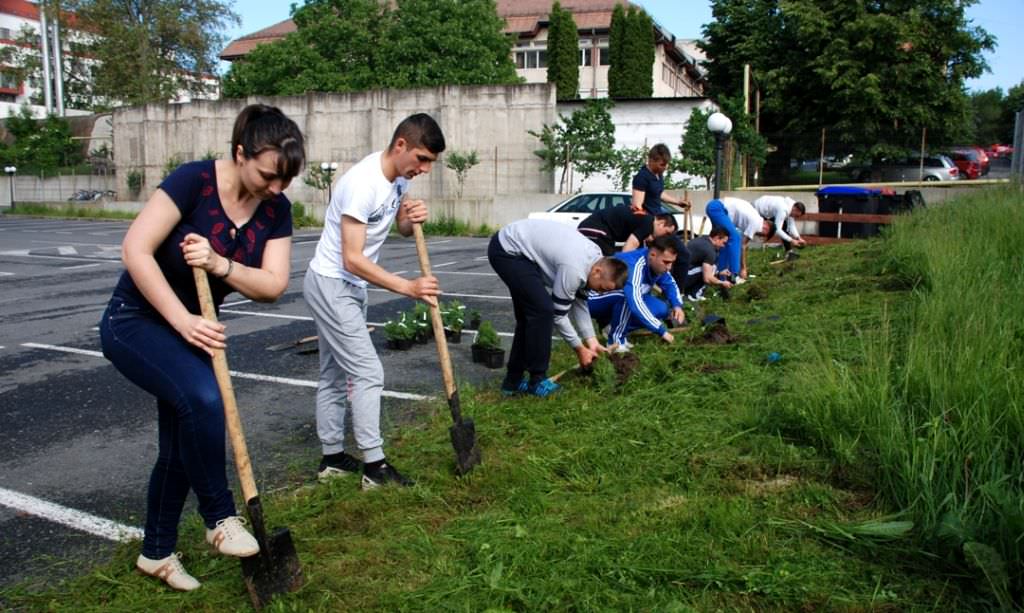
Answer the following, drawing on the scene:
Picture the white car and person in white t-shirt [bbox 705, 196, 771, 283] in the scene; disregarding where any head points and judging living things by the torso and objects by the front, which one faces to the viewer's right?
the person in white t-shirt

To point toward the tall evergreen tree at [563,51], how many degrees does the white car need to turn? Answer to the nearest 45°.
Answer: approximately 90° to its right

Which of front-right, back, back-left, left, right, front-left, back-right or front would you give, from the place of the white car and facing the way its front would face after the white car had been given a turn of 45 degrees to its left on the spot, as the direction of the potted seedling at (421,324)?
front-left

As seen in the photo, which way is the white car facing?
to the viewer's left

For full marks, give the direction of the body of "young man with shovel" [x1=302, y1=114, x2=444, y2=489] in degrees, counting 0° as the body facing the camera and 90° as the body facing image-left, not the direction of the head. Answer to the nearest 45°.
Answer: approximately 270°

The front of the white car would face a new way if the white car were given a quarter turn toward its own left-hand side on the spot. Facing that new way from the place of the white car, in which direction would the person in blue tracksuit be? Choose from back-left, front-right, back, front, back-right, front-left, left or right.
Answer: front

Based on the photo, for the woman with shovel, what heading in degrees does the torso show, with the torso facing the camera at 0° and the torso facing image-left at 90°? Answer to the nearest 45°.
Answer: approximately 315°

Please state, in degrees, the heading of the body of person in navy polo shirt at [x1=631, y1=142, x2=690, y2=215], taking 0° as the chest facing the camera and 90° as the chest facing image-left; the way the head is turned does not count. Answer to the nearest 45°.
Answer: approximately 315°

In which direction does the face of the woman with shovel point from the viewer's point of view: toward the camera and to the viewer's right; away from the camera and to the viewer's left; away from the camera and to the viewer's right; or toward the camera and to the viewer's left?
toward the camera and to the viewer's right

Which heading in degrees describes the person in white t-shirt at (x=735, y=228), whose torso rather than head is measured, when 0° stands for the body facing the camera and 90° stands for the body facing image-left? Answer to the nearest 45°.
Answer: approximately 270°

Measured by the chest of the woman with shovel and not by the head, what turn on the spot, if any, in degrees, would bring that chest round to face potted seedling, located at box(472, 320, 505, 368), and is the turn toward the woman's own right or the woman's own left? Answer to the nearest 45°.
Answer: approximately 90° to the woman's own left

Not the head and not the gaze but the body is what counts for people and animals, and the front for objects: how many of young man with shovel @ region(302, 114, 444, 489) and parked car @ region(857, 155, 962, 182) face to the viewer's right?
1

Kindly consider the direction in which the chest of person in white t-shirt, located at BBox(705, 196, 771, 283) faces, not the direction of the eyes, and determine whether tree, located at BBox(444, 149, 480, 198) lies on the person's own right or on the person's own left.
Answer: on the person's own left

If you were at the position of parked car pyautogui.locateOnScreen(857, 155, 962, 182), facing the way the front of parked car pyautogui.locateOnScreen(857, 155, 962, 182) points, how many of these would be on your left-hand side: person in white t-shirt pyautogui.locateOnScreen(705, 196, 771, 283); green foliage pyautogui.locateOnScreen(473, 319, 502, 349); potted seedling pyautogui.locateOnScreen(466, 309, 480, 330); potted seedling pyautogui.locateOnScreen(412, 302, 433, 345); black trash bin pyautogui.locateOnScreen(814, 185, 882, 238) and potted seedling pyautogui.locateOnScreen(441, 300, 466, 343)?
6

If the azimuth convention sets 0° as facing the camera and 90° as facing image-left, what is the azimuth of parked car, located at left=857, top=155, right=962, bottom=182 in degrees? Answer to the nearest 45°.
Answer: approximately 90°

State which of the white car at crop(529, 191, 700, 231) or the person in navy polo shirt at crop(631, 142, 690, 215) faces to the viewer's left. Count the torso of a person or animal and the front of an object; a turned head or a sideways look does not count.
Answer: the white car

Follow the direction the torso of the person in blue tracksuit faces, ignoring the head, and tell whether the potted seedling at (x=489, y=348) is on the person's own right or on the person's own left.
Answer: on the person's own right
